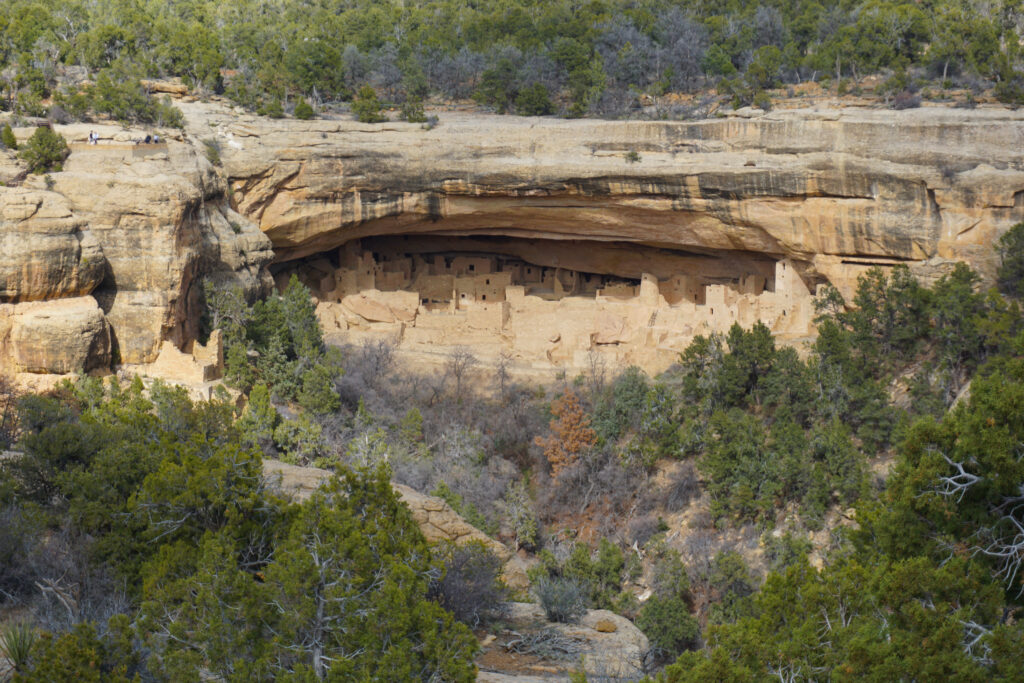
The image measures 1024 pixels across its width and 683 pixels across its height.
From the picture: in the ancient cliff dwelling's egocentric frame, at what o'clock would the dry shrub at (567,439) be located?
The dry shrub is roughly at 12 o'clock from the ancient cliff dwelling.

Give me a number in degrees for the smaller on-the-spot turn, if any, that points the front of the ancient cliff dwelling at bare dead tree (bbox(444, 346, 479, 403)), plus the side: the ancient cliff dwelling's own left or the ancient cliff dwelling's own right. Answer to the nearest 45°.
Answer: approximately 45° to the ancient cliff dwelling's own right

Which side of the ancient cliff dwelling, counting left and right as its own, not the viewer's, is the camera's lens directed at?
front
